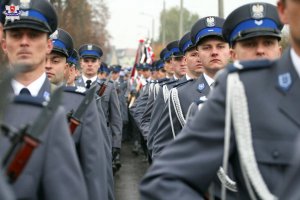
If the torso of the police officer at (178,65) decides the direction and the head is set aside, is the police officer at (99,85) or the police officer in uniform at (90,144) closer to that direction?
the police officer in uniform

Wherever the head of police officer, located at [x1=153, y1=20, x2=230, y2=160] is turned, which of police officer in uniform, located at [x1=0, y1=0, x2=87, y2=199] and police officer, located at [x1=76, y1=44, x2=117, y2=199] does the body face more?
the police officer in uniform

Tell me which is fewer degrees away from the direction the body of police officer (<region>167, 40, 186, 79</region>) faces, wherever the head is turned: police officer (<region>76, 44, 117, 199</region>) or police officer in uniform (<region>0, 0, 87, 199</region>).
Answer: the police officer in uniform
